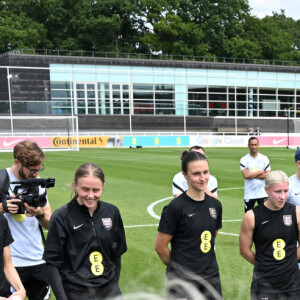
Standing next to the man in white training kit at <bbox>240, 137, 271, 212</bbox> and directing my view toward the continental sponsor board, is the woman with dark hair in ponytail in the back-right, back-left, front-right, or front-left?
back-left

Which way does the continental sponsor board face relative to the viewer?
toward the camera

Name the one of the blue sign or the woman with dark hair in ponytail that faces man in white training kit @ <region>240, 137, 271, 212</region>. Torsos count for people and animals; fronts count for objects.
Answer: the blue sign

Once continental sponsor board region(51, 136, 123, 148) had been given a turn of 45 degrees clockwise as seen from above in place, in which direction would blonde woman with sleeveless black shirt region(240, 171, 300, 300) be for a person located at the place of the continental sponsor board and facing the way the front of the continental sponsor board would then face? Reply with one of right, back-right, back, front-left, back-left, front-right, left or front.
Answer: front-left

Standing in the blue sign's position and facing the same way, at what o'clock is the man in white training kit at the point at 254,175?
The man in white training kit is roughly at 12 o'clock from the blue sign.

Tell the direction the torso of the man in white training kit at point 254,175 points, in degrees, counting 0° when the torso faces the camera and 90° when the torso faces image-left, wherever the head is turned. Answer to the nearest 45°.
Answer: approximately 0°

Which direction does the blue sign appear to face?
toward the camera

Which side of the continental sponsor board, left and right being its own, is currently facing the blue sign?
left

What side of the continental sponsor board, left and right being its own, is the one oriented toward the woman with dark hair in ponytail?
front

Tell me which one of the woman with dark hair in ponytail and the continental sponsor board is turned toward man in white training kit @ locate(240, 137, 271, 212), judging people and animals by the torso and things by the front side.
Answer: the continental sponsor board

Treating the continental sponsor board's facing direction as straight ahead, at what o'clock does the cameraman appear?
The cameraman is roughly at 12 o'clock from the continental sponsor board.

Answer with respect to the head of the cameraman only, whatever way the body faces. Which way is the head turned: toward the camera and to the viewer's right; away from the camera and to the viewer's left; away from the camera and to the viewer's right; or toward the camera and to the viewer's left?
toward the camera and to the viewer's right

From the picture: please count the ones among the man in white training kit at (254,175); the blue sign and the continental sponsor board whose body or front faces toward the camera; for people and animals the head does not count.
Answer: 3

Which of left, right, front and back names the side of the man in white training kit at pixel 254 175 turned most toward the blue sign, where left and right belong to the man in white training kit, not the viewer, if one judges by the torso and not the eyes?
back
